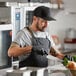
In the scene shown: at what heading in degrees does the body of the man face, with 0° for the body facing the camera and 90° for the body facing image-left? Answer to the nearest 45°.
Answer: approximately 315°

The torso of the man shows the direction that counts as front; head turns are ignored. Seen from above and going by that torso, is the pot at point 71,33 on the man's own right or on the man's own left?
on the man's own left
